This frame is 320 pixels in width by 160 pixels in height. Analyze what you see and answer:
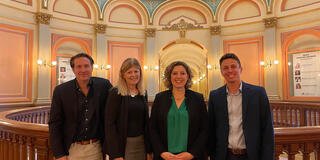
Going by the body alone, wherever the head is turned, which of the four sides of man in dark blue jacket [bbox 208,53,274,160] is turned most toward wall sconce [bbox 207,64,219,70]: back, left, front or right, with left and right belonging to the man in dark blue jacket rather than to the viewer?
back

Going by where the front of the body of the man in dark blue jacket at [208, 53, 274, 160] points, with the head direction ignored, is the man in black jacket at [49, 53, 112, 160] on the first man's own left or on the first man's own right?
on the first man's own right

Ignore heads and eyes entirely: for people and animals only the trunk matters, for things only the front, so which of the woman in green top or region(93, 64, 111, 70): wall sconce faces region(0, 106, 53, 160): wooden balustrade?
the wall sconce

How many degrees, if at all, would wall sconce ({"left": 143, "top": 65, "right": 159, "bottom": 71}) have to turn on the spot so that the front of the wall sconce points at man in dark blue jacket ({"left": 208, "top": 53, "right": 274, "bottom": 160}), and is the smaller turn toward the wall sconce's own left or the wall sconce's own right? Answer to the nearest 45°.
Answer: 0° — it already faces them

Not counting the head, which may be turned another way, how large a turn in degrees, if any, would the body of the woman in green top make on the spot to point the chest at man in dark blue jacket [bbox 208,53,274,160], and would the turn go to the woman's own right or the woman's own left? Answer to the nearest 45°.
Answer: approximately 90° to the woman's own left

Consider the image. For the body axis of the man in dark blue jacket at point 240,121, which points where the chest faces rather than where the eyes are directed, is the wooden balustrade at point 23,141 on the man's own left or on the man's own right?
on the man's own right

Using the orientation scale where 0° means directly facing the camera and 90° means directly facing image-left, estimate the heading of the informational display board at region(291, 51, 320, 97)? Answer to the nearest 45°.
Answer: approximately 45°

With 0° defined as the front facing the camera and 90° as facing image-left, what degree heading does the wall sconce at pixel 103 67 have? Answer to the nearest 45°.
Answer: approximately 0°

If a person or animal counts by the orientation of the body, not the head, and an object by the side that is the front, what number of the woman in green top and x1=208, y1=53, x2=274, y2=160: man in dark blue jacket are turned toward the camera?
2

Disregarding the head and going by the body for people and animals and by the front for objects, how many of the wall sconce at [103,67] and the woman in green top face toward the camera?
2
